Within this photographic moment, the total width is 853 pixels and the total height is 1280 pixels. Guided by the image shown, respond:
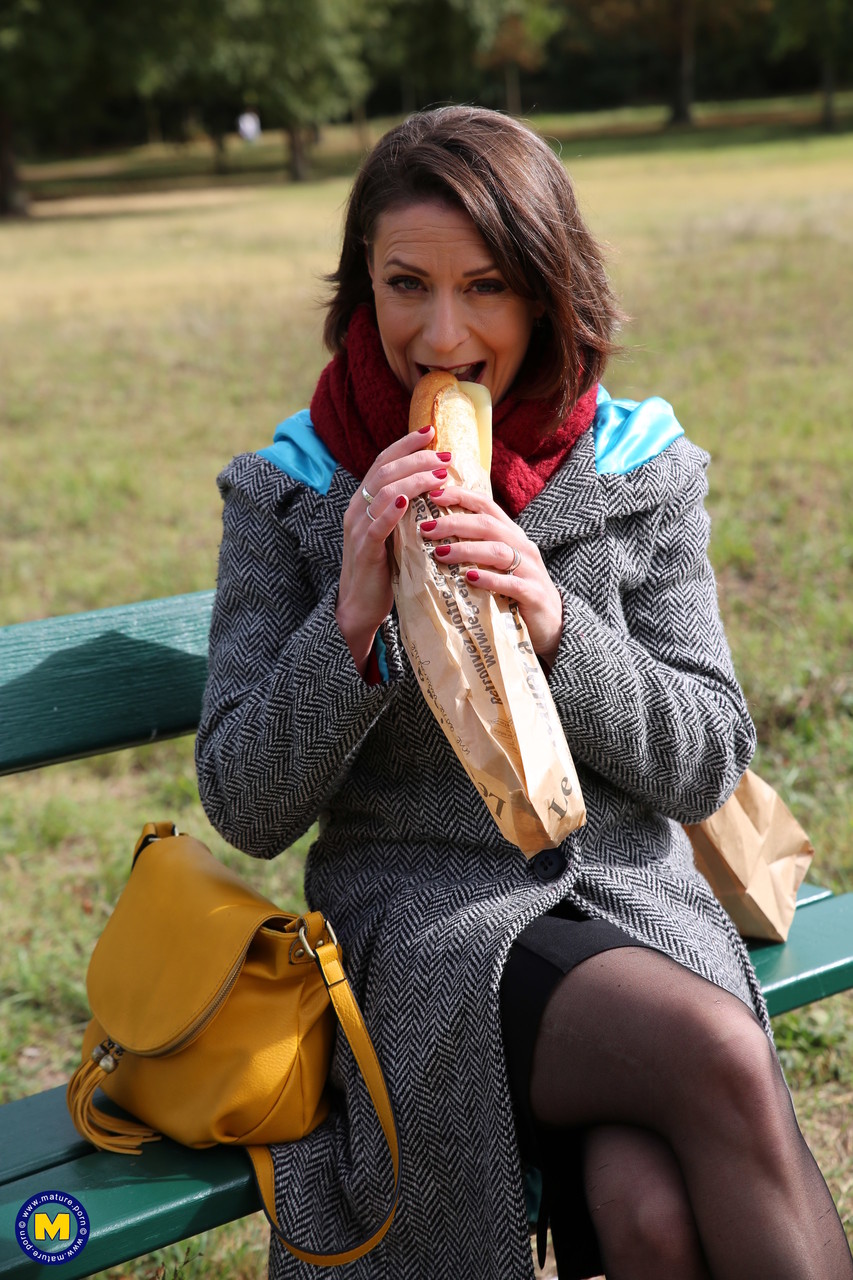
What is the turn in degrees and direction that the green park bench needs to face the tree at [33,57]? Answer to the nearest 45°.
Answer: approximately 135° to its left

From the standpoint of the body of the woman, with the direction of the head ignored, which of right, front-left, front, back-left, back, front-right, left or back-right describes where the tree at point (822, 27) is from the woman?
back

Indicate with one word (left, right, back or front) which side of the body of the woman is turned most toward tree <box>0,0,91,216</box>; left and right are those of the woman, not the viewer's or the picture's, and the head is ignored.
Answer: back

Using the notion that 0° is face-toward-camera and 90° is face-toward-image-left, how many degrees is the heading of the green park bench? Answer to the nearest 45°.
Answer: approximately 315°

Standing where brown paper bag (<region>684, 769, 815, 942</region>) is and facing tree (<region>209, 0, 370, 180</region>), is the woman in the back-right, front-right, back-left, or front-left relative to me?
back-left

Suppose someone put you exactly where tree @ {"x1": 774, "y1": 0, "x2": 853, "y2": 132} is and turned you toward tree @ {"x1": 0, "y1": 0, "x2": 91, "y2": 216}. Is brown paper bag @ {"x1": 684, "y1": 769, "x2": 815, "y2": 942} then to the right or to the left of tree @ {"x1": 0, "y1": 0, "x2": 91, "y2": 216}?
left

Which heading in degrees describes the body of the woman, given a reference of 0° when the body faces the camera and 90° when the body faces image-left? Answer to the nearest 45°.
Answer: approximately 0°

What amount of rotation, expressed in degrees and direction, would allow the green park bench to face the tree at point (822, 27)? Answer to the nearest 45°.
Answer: approximately 135° to its left

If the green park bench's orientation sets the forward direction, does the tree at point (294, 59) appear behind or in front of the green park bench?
behind
